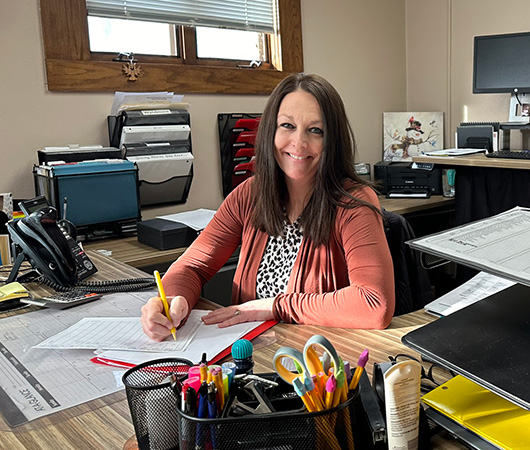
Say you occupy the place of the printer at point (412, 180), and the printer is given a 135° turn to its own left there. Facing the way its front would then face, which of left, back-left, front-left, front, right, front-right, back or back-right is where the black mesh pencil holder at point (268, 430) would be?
back-right

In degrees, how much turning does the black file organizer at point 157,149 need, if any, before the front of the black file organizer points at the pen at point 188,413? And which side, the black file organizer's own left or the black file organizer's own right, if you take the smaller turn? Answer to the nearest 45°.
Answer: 0° — it already faces it

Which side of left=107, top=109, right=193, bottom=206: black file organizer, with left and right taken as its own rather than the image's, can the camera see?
front

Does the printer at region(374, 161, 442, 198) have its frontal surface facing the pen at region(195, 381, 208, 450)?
yes

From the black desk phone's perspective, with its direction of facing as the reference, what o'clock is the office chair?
The office chair is roughly at 11 o'clock from the black desk phone.

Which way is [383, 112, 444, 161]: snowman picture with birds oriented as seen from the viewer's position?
toward the camera

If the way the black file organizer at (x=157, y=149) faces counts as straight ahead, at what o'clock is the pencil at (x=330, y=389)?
The pencil is roughly at 12 o'clock from the black file organizer.

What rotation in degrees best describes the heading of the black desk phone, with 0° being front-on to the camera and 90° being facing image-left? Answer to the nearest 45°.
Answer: approximately 315°

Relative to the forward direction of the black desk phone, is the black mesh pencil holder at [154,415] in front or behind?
in front

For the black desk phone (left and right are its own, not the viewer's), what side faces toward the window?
left

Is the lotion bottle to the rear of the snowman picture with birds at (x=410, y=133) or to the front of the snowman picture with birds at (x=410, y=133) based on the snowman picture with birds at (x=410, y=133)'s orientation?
to the front

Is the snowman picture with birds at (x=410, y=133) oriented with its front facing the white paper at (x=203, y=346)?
yes

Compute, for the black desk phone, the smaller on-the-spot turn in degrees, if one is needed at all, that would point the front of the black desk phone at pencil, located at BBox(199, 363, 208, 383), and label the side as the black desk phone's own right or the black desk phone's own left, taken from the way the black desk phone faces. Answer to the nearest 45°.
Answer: approximately 45° to the black desk phone's own right

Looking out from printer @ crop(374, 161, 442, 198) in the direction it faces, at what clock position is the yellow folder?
The yellow folder is roughly at 12 o'clock from the printer.

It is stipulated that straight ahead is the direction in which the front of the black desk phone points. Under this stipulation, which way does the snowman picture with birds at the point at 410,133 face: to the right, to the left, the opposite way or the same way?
to the right

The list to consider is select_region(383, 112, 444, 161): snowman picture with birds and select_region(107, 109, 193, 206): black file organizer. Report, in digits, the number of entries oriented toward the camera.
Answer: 2
